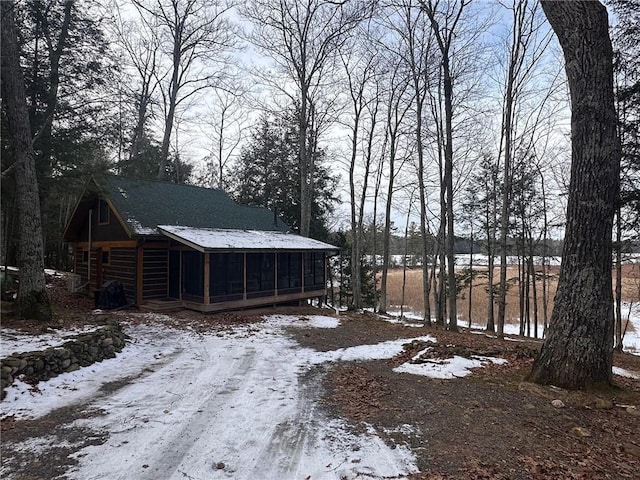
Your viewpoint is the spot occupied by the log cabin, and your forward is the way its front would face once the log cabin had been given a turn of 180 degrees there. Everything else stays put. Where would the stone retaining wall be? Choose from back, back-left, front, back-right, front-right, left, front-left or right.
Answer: back-left

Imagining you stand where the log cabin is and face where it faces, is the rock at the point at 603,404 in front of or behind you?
in front

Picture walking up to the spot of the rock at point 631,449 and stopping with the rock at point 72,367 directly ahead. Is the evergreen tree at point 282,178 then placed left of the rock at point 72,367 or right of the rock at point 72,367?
right

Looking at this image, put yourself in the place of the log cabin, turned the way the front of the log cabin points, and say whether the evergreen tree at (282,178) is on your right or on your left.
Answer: on your left

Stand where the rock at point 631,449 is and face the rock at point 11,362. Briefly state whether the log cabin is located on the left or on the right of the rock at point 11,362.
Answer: right

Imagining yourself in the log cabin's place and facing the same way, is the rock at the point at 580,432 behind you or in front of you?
in front

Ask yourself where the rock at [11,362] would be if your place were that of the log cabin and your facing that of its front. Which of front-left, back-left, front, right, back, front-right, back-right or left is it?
front-right

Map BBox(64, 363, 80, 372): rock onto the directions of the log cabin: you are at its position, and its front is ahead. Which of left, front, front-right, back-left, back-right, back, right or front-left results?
front-right

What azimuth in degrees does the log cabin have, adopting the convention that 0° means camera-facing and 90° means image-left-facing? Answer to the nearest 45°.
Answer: approximately 315°
